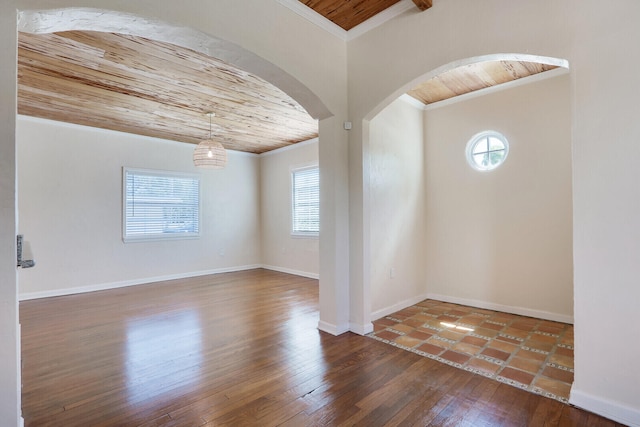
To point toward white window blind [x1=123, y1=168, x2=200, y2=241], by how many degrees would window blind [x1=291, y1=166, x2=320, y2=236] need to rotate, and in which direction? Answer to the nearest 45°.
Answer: approximately 45° to its right
